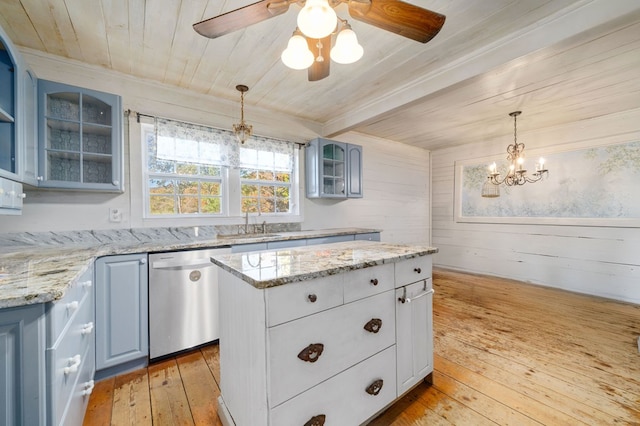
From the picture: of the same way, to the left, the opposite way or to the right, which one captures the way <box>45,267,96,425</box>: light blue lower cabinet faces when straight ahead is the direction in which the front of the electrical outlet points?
to the left

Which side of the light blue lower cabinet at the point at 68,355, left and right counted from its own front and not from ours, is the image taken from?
right

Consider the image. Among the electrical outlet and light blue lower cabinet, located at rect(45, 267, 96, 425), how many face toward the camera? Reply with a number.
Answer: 1

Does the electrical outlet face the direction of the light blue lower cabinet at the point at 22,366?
yes

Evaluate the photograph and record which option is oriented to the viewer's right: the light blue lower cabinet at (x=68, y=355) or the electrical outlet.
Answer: the light blue lower cabinet

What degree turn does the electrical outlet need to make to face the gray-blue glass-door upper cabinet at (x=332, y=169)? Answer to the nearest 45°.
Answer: approximately 90° to its left
